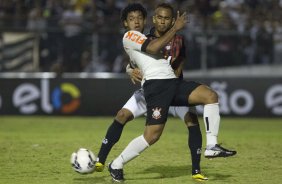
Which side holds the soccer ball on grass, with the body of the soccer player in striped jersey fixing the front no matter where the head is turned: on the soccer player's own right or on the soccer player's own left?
on the soccer player's own right

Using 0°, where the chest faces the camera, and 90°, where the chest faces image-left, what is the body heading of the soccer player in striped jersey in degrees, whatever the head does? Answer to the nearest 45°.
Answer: approximately 0°
